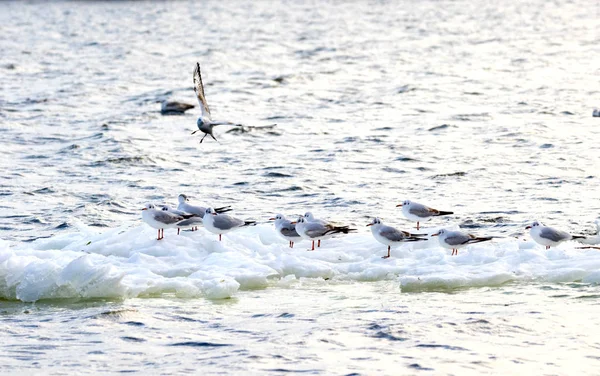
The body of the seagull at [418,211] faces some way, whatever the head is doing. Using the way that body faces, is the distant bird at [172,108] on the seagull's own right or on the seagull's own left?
on the seagull's own right

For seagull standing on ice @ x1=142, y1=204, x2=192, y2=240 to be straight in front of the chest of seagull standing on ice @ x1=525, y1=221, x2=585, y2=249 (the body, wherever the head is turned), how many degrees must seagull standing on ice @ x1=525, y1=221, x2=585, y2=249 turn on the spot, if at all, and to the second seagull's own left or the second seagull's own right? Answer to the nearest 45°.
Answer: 0° — it already faces it

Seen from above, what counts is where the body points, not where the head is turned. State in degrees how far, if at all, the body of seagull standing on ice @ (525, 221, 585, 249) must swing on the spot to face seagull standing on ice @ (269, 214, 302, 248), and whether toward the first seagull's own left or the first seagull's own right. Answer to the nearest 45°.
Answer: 0° — it already faces it

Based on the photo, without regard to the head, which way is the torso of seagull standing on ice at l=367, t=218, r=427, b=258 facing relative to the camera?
to the viewer's left

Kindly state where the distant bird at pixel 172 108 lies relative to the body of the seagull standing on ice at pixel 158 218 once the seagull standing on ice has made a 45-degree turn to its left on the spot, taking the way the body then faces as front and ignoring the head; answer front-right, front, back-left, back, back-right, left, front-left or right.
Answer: back-right

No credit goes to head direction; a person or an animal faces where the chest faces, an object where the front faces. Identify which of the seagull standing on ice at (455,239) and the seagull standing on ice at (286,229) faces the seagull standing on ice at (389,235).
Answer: the seagull standing on ice at (455,239)

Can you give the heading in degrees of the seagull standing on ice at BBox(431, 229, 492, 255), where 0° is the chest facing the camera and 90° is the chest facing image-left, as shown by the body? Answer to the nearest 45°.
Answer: approximately 90°

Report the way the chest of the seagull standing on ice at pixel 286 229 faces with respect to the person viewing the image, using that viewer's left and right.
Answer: facing to the left of the viewer

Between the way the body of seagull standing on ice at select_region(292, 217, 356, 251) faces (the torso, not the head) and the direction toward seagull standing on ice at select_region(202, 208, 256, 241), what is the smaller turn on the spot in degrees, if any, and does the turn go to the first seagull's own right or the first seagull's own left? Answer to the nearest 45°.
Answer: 0° — it already faces it

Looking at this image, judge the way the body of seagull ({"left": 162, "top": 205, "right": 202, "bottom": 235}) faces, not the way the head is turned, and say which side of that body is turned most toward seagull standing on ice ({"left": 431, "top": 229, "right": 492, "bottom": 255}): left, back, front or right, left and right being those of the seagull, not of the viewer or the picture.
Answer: back

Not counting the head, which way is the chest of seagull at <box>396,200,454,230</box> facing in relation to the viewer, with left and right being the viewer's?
facing to the left of the viewer

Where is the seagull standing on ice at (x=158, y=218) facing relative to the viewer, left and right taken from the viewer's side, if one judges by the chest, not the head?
facing to the left of the viewer
